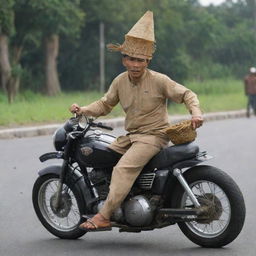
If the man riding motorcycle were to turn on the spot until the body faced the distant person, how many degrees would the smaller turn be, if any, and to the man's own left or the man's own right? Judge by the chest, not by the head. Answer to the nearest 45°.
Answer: approximately 135° to the man's own right

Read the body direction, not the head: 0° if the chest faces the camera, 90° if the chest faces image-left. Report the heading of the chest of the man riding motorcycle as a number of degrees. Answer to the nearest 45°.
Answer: approximately 45°

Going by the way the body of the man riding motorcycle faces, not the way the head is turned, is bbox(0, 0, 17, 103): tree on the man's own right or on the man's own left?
on the man's own right

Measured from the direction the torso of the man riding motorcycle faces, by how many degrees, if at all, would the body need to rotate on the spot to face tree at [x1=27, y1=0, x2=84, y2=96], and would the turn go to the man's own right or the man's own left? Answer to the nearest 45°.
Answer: approximately 135° to the man's own right
